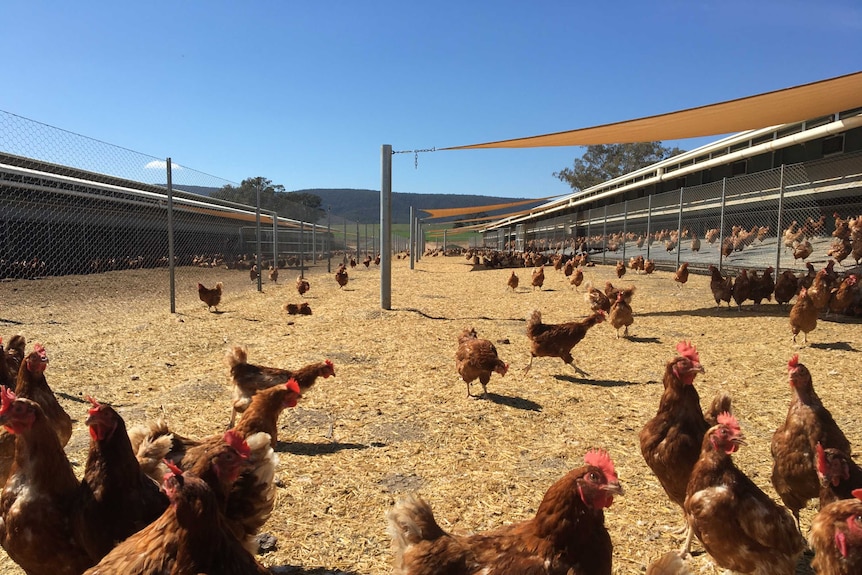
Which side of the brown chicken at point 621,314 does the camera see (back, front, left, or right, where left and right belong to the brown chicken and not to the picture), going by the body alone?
front

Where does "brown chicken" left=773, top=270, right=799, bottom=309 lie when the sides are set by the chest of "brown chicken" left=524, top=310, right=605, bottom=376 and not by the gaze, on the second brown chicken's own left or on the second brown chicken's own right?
on the second brown chicken's own left

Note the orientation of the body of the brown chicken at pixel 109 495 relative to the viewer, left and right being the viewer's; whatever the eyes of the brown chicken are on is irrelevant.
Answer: facing the viewer and to the left of the viewer

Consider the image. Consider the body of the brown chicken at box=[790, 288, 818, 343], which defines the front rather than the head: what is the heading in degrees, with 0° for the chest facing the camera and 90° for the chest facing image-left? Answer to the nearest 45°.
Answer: approximately 0°

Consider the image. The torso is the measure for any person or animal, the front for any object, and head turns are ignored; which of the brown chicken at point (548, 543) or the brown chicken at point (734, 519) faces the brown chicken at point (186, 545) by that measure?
the brown chicken at point (734, 519)

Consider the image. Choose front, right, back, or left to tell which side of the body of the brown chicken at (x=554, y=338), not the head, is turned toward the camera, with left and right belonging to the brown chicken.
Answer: right

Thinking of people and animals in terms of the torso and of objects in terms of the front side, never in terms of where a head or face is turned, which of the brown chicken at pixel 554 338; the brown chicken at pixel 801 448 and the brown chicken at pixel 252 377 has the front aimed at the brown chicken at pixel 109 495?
the brown chicken at pixel 801 448

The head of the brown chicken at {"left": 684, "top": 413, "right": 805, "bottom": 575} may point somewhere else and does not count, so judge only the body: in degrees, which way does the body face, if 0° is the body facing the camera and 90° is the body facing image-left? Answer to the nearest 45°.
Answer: approximately 45°

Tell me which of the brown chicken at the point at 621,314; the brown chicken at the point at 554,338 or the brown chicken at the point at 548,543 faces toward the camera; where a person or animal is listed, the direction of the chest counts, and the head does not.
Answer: the brown chicken at the point at 621,314

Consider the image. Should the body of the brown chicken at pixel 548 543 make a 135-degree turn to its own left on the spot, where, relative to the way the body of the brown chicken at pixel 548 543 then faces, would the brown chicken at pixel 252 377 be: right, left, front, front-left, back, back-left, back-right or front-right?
front

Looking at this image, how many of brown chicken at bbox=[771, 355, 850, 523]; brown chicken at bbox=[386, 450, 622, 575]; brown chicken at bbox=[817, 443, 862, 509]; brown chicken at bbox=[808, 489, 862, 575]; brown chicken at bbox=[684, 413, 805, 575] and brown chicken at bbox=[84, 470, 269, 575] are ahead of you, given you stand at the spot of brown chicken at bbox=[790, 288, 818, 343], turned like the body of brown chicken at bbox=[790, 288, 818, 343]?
6
